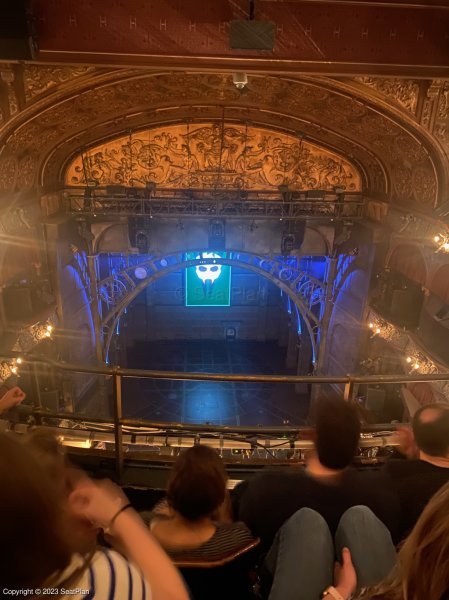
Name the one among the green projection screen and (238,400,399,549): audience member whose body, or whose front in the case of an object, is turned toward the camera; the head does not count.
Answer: the green projection screen

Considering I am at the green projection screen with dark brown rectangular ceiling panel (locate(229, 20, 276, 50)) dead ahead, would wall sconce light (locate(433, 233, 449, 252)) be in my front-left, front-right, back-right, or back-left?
front-left

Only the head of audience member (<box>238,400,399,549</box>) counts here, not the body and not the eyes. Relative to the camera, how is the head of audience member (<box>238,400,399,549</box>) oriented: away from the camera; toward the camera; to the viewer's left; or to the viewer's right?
away from the camera

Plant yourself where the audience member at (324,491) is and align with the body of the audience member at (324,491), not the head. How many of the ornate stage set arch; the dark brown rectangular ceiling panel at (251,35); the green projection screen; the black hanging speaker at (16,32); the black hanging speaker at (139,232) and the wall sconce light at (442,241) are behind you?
0

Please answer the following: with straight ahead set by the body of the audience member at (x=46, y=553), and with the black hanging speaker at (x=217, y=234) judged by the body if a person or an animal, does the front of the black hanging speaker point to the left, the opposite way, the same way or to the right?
the opposite way

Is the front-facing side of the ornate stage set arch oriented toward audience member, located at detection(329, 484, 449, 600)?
yes

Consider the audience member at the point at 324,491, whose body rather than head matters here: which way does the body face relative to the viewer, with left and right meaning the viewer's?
facing away from the viewer

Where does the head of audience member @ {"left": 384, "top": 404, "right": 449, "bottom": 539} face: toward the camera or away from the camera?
away from the camera

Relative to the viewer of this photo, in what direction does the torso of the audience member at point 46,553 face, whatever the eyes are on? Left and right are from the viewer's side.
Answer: facing away from the viewer

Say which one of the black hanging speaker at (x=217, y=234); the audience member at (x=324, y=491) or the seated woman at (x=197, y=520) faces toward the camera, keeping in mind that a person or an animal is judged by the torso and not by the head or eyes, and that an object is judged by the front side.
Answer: the black hanging speaker

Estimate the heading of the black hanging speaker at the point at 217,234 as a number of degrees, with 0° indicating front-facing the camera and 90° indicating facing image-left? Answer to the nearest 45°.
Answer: approximately 0°

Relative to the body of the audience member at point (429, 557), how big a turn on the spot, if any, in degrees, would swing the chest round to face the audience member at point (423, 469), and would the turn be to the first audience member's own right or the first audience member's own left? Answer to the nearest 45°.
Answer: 0° — they already face them

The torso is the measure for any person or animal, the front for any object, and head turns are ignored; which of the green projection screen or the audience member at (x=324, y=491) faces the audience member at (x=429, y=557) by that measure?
the green projection screen

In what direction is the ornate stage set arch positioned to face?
toward the camera

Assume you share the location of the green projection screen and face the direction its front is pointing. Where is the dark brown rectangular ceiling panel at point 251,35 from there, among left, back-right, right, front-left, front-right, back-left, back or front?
front

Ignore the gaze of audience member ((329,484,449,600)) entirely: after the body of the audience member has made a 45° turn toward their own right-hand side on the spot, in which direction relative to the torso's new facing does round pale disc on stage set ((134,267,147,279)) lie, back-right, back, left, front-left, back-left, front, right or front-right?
left

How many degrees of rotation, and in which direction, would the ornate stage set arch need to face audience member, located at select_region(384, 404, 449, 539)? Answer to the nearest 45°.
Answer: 0° — it already faces them

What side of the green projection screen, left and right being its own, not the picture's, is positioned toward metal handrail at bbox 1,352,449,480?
front

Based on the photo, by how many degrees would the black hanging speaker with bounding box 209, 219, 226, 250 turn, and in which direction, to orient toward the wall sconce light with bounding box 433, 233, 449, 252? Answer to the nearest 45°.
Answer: approximately 45° to its left

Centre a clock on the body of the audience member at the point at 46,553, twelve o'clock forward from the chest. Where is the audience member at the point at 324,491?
the audience member at the point at 324,491 is roughly at 2 o'clock from the audience member at the point at 46,553.

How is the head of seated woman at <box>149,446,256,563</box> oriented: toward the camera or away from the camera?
away from the camera

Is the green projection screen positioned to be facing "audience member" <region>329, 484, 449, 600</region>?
yes

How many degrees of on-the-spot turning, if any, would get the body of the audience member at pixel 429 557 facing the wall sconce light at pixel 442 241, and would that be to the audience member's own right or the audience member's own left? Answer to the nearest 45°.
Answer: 0° — they already face it
